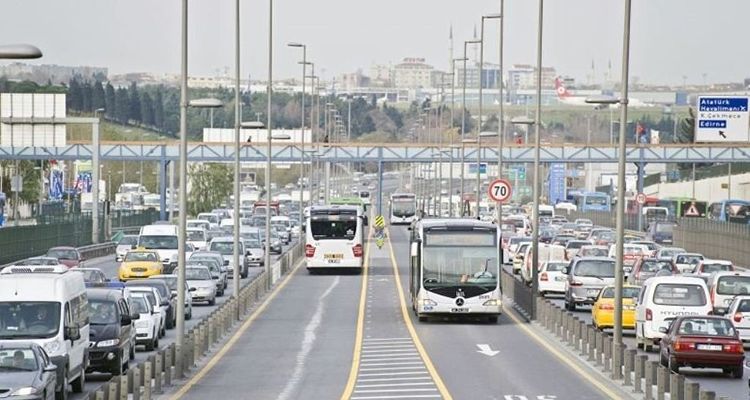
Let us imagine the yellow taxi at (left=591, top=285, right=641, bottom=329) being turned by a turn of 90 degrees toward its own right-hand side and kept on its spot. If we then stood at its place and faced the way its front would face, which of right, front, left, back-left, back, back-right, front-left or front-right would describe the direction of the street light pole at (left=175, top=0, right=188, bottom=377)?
back-right

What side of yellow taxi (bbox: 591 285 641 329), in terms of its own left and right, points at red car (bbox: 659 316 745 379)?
back

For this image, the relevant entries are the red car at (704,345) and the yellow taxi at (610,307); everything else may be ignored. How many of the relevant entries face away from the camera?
2

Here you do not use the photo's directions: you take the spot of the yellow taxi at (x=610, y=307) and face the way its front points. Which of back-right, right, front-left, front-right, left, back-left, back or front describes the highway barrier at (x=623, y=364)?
back

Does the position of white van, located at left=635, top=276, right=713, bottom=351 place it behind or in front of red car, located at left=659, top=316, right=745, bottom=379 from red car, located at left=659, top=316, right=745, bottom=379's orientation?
in front

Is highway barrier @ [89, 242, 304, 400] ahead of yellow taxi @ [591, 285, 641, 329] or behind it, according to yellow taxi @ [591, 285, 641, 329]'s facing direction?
behind

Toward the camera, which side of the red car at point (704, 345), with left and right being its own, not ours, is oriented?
back

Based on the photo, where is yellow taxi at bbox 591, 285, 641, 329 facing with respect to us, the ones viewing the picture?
facing away from the viewer
